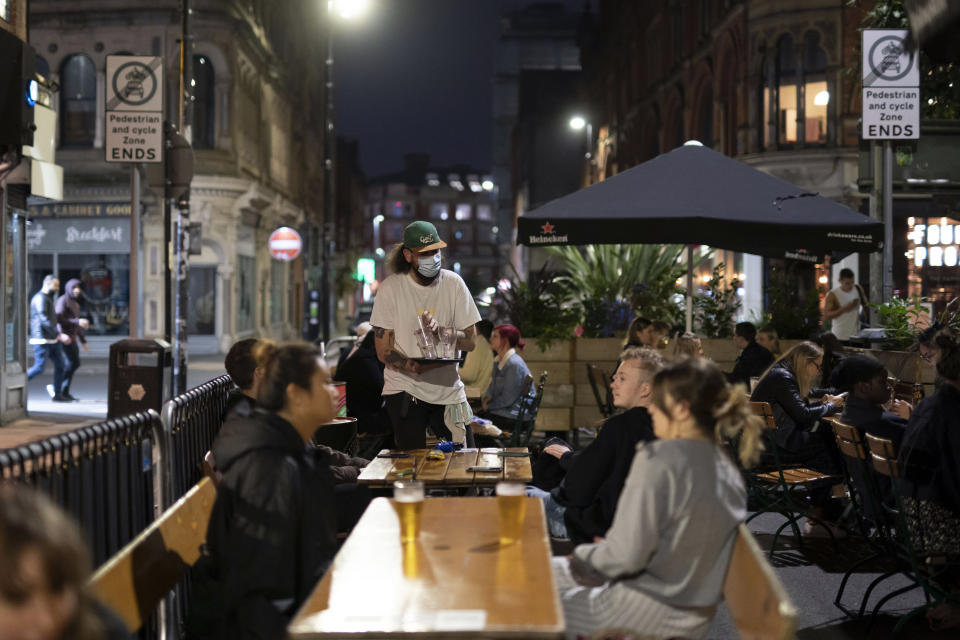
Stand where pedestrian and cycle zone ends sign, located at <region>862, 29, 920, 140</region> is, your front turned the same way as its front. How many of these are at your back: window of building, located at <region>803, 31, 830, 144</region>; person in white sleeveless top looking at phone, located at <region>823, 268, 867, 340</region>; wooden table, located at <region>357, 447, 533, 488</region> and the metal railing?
2

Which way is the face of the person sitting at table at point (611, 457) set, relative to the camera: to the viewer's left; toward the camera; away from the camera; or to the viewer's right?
to the viewer's left

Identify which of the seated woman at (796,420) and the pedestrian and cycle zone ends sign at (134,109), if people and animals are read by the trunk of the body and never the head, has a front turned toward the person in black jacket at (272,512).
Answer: the pedestrian and cycle zone ends sign

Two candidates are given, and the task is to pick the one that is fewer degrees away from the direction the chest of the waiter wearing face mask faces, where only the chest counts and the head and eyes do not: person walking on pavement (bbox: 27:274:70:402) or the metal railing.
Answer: the metal railing

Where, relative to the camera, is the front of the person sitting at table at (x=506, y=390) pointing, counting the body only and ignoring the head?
to the viewer's left

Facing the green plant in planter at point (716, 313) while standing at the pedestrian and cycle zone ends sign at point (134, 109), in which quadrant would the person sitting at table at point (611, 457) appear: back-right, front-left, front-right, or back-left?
front-right

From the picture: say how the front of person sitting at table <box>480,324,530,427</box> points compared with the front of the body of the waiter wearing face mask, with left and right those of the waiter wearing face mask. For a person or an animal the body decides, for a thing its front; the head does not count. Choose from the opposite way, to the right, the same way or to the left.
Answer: to the right

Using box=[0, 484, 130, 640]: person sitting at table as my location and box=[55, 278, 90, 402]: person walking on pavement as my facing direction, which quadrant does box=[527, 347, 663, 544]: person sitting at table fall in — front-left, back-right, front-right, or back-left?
front-right

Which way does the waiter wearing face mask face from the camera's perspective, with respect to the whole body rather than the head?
toward the camera

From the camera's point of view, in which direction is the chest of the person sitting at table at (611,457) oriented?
to the viewer's left

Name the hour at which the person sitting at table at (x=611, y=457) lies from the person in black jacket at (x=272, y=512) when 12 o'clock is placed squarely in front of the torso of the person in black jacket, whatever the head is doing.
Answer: The person sitting at table is roughly at 11 o'clock from the person in black jacket.

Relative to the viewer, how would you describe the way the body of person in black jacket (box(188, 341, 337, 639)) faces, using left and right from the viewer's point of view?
facing to the right of the viewer

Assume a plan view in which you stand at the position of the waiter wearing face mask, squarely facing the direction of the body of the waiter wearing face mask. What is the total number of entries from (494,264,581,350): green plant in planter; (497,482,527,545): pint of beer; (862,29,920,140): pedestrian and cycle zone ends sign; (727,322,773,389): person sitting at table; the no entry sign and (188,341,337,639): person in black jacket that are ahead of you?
2

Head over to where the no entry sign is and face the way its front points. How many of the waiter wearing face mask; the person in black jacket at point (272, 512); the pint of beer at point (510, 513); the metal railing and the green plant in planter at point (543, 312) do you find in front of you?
5

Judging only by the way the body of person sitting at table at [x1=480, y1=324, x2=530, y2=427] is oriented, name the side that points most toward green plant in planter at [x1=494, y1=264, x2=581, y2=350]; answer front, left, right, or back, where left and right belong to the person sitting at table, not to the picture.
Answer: right

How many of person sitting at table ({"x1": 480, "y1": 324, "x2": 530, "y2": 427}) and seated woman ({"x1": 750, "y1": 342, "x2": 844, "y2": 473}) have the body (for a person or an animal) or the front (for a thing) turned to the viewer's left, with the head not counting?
1
